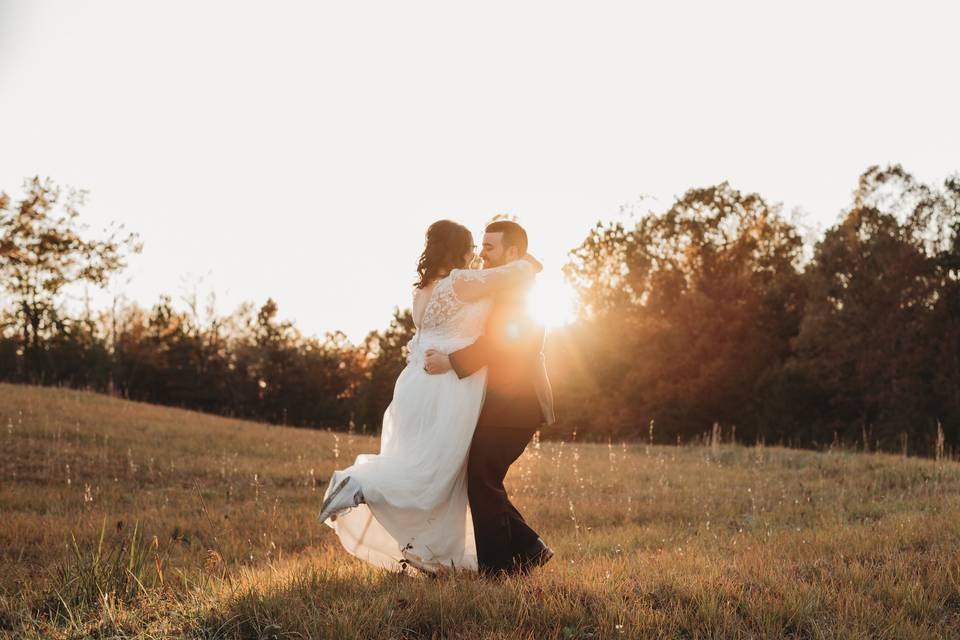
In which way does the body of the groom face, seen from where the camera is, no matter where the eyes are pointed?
to the viewer's left

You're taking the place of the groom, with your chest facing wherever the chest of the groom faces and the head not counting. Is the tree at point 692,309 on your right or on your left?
on your right

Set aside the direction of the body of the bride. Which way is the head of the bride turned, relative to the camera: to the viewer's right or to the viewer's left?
to the viewer's right
